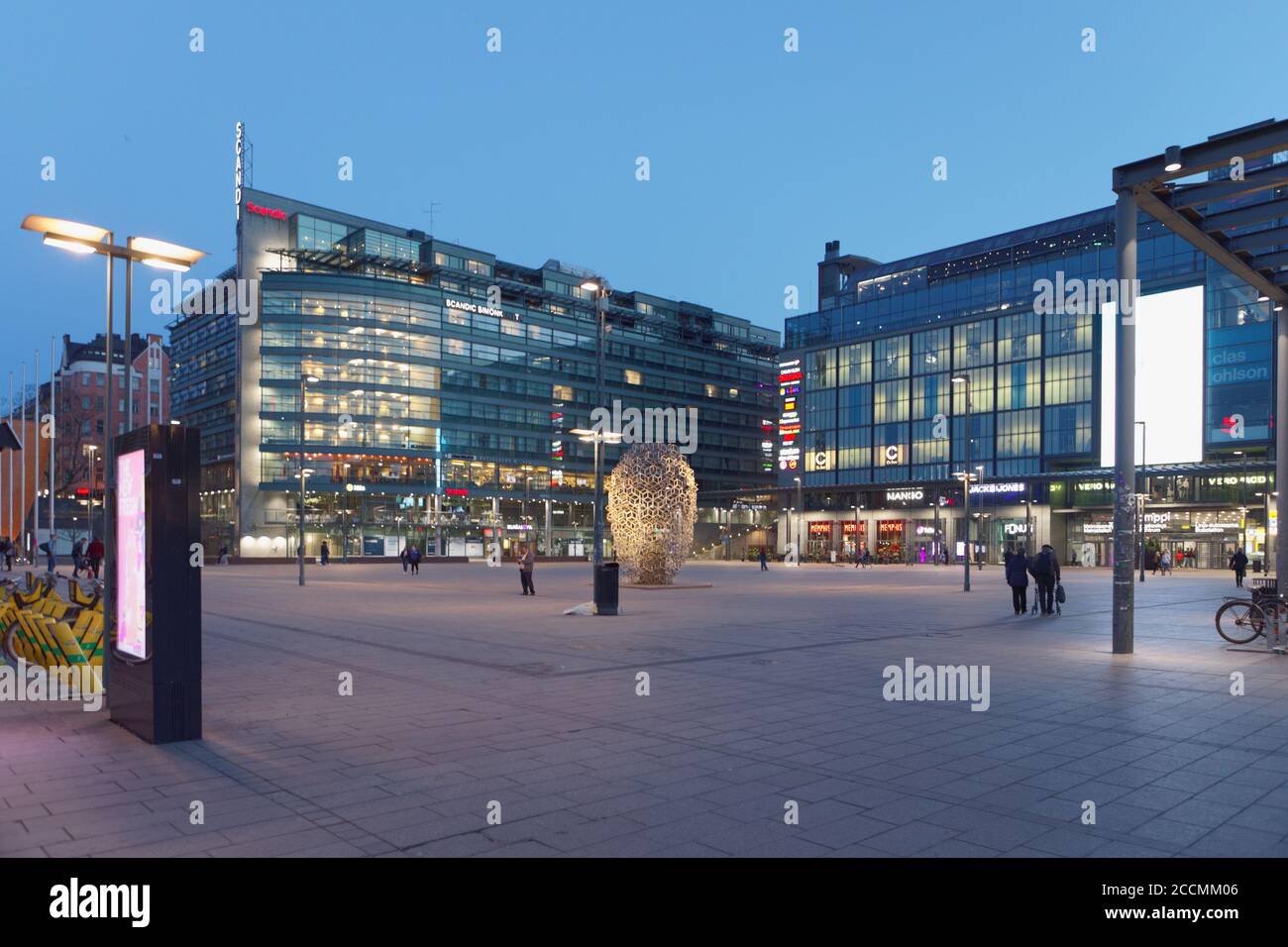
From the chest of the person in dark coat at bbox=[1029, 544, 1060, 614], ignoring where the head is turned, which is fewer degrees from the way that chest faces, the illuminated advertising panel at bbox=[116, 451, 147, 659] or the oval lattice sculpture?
the oval lattice sculpture

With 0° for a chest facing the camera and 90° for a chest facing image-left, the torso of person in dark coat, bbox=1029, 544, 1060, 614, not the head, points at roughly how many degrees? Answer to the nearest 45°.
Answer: approximately 180°

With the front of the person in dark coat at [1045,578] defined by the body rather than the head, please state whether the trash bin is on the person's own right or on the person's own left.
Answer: on the person's own left

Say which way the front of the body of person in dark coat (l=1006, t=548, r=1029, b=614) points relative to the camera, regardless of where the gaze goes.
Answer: away from the camera

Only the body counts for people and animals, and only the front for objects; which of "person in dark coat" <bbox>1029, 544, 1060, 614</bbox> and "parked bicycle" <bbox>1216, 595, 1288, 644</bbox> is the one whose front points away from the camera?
the person in dark coat

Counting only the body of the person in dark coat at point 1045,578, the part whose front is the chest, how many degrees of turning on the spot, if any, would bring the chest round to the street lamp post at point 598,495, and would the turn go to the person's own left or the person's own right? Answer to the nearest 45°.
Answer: approximately 90° to the person's own left

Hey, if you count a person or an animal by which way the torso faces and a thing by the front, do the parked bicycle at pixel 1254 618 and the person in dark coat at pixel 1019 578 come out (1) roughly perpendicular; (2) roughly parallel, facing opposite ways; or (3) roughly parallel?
roughly perpendicular
